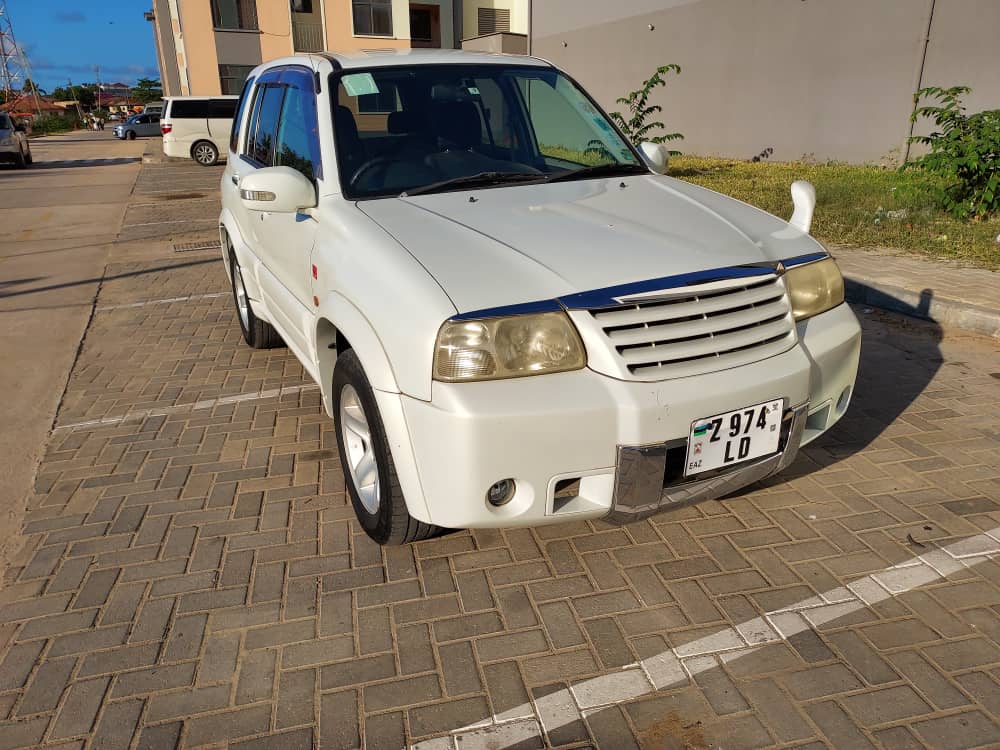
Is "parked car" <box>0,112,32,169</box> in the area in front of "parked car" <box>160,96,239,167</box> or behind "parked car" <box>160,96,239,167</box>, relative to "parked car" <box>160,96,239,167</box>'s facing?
behind

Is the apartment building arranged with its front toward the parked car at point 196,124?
yes

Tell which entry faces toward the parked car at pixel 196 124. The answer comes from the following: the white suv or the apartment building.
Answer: the apartment building

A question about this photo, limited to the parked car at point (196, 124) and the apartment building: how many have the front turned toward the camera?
1

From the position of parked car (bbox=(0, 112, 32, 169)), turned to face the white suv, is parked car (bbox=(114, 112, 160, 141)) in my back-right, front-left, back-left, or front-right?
back-left

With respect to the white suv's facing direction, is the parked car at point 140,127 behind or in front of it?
behind

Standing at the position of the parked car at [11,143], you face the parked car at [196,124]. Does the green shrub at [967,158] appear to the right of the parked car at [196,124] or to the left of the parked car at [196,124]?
right

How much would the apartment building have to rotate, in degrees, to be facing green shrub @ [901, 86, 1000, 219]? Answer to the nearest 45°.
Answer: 0° — it already faces it

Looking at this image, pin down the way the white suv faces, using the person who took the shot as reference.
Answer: facing the viewer and to the right of the viewer

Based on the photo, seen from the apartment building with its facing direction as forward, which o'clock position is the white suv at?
The white suv is roughly at 12 o'clock from the apartment building.

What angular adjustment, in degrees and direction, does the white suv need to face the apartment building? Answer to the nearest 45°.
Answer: approximately 135° to its left

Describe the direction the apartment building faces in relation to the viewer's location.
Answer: facing the viewer
